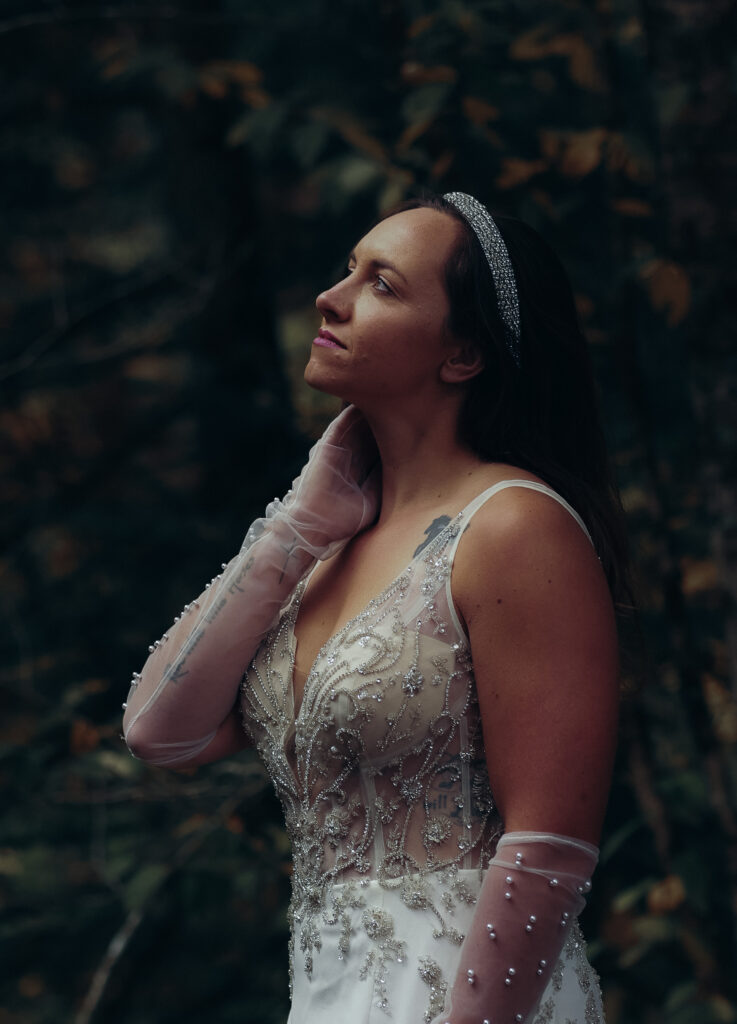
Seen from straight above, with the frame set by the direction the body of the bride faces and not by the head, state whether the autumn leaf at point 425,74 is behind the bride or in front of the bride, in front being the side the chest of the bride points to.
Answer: behind

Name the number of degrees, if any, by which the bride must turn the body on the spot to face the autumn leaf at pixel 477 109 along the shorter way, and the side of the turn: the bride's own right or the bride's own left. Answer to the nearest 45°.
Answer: approximately 135° to the bride's own right

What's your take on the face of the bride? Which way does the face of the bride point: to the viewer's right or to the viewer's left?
to the viewer's left

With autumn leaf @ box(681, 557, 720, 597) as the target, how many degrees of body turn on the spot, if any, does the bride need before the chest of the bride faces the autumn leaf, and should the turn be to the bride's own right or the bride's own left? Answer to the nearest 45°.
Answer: approximately 180°

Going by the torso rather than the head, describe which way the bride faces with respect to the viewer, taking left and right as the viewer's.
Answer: facing the viewer and to the left of the viewer
